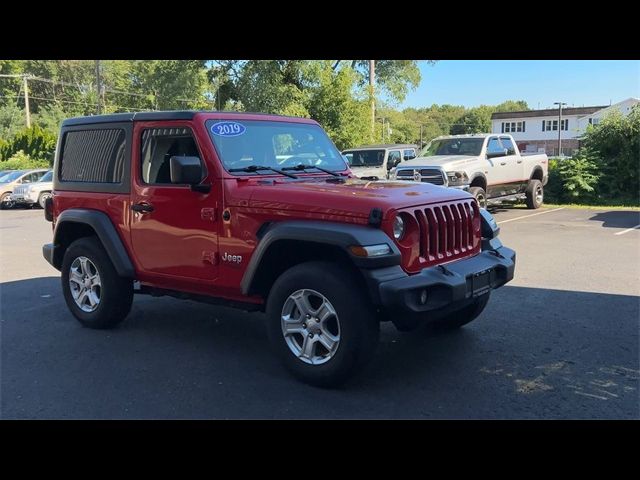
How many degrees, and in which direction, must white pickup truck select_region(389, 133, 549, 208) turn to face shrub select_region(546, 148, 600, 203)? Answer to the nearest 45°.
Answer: approximately 180°

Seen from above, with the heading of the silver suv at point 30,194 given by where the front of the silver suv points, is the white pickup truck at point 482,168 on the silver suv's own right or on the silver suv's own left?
on the silver suv's own left

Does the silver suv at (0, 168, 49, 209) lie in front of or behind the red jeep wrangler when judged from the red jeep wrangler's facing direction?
behind

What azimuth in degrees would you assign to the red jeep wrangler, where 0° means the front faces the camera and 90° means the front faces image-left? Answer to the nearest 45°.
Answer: approximately 315°

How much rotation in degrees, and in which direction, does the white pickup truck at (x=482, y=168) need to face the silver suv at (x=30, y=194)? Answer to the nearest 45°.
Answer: approximately 45° to its right

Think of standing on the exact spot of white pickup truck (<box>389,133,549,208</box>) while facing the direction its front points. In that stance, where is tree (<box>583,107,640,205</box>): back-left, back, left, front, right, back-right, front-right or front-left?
back

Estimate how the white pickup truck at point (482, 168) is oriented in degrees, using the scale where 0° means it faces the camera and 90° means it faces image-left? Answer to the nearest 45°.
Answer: approximately 45°
